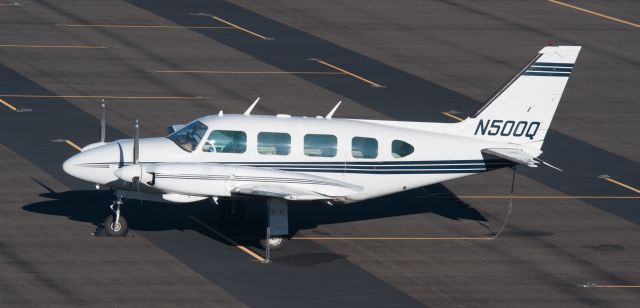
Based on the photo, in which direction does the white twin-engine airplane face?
to the viewer's left
